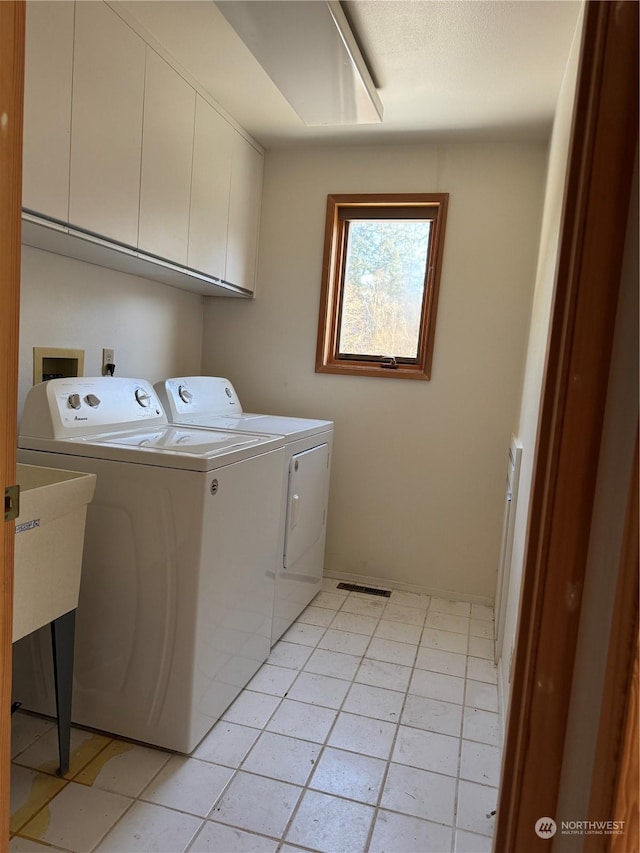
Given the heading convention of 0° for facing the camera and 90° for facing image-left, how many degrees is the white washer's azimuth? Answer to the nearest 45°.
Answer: approximately 315°

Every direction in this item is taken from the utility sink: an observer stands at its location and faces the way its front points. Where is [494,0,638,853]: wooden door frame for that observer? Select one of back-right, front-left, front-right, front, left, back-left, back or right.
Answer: front

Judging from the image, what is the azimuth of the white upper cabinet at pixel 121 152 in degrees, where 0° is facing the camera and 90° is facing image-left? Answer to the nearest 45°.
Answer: approximately 315°

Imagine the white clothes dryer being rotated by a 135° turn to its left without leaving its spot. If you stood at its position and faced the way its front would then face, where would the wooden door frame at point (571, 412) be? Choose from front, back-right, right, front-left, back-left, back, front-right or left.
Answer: back

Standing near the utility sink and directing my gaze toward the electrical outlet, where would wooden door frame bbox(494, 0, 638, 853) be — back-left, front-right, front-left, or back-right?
back-right

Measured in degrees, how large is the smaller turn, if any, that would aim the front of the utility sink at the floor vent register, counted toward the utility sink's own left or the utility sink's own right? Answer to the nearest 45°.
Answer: approximately 90° to the utility sink's own left

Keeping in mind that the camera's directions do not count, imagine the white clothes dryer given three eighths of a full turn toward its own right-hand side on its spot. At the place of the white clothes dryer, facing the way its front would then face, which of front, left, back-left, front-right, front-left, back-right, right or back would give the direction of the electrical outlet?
front

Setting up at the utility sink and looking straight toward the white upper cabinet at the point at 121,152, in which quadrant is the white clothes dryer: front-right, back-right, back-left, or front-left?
front-right

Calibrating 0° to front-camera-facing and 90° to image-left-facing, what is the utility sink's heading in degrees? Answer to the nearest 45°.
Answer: approximately 315°

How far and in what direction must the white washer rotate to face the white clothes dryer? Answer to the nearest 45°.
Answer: approximately 90° to its left

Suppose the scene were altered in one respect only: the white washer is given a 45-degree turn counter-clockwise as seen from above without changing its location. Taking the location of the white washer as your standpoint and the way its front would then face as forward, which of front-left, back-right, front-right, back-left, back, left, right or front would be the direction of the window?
front-left

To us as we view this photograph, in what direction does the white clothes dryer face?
facing the viewer and to the right of the viewer
